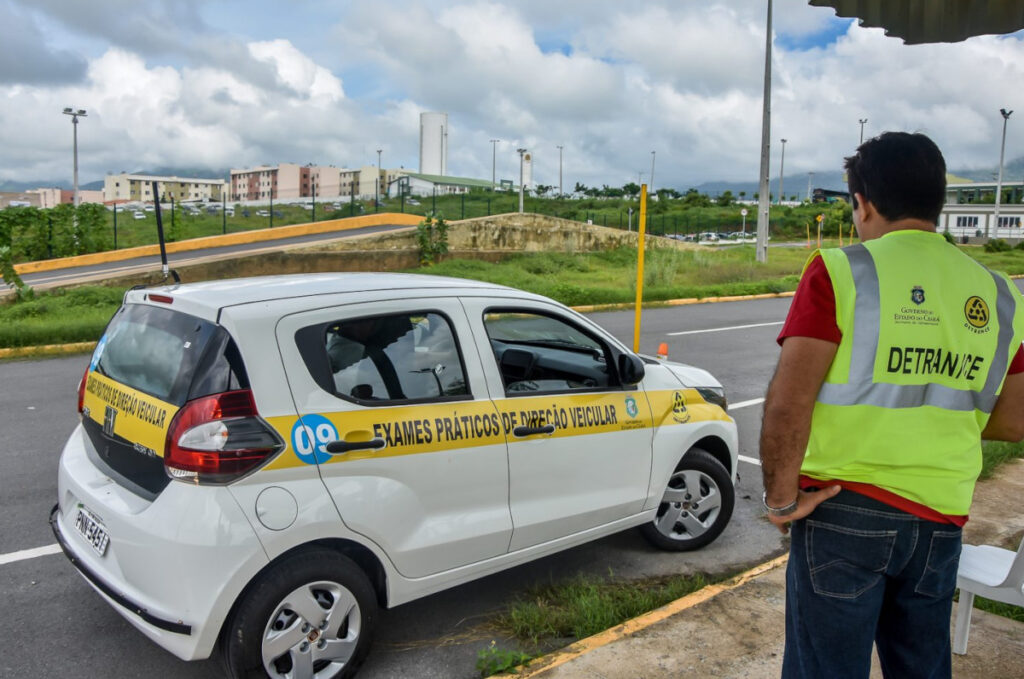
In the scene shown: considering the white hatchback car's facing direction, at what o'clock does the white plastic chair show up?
The white plastic chair is roughly at 2 o'clock from the white hatchback car.

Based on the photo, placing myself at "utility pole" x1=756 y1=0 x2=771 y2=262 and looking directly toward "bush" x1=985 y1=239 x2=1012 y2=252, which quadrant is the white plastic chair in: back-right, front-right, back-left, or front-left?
back-right

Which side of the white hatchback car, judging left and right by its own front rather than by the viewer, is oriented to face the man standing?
right

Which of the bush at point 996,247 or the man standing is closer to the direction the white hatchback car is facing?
the bush

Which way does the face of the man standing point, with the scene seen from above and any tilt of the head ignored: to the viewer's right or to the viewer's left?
to the viewer's left

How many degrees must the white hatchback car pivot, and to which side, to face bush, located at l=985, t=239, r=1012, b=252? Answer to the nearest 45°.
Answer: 0° — it already faces it

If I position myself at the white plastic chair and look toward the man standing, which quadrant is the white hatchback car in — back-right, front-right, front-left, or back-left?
front-right

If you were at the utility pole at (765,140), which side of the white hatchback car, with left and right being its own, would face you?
front

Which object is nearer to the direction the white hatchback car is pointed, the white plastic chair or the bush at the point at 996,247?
the bush

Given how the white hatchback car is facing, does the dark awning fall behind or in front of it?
in front

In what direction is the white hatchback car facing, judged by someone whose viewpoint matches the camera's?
facing away from the viewer and to the right of the viewer
